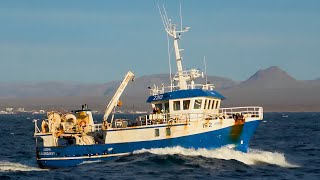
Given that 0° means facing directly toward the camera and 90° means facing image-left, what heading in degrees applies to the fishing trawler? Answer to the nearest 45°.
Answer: approximately 270°
